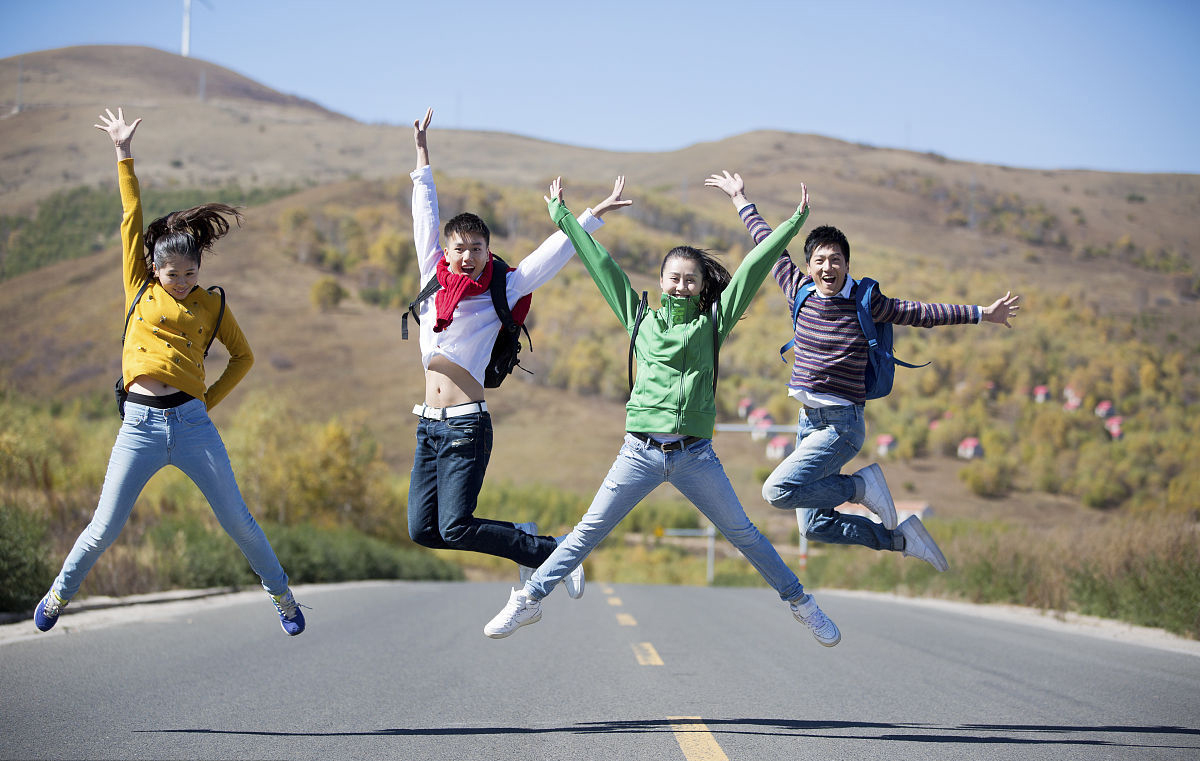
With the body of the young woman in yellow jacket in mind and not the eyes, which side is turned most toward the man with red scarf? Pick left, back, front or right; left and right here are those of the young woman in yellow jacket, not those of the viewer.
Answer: left

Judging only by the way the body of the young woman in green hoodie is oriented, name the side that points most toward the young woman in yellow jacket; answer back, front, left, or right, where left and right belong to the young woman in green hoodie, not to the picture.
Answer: right

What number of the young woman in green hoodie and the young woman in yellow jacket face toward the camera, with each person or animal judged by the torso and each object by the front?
2

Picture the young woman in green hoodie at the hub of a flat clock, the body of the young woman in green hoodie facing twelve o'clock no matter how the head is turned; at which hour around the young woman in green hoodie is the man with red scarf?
The man with red scarf is roughly at 3 o'clock from the young woman in green hoodie.

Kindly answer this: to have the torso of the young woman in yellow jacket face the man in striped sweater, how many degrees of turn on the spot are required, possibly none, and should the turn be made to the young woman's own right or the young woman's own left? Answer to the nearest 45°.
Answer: approximately 90° to the young woman's own left

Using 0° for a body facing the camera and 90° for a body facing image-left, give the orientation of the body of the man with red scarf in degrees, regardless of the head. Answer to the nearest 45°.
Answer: approximately 45°

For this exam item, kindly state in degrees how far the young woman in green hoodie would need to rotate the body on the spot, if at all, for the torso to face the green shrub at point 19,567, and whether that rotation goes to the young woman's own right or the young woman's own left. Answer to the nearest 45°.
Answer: approximately 135° to the young woman's own right

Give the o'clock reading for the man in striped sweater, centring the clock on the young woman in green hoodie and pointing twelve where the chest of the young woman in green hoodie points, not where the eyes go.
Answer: The man in striped sweater is roughly at 8 o'clock from the young woman in green hoodie.

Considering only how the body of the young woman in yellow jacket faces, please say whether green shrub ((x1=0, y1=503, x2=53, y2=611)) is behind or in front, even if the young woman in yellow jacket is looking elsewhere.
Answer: behind

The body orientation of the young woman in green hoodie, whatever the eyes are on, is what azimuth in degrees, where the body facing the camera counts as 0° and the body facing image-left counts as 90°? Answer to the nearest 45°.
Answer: approximately 0°
